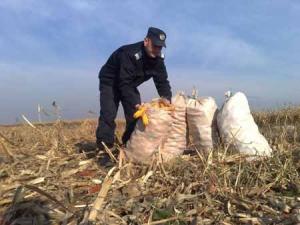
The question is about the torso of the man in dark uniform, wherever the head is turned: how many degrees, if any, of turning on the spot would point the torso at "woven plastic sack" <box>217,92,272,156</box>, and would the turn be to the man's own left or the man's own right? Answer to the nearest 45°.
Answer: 0° — they already face it

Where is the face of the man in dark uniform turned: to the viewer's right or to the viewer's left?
to the viewer's right

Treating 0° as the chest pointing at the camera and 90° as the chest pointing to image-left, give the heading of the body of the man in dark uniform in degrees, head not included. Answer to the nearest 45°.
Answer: approximately 315°

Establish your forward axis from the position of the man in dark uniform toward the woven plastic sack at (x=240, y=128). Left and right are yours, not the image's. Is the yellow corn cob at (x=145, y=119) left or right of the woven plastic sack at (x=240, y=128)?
right
